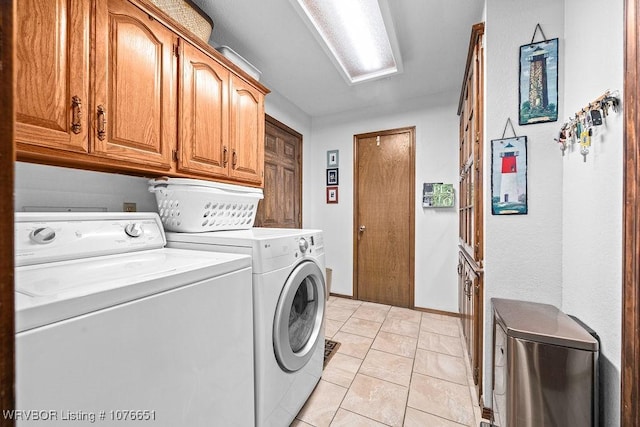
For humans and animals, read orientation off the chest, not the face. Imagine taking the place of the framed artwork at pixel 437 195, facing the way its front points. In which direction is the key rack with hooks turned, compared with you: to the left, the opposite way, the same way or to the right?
to the right

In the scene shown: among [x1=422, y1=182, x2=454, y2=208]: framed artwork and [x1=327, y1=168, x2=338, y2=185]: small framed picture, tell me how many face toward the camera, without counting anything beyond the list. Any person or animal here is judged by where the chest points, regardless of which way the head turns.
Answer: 2

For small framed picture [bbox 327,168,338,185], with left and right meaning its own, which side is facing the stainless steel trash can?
front

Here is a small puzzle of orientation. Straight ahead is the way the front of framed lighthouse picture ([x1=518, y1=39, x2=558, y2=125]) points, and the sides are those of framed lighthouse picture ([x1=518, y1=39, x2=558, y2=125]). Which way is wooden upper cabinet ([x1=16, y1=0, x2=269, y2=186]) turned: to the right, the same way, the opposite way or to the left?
the opposite way

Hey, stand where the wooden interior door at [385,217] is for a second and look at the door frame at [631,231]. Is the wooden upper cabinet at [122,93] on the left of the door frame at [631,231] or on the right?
right

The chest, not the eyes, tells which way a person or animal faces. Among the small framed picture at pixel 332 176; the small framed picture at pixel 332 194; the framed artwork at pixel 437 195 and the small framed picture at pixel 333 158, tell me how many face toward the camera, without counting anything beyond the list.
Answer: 4

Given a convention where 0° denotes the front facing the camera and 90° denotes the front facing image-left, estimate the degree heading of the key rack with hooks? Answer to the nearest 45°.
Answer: approximately 45°

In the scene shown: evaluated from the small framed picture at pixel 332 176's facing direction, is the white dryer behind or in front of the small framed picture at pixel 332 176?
in front

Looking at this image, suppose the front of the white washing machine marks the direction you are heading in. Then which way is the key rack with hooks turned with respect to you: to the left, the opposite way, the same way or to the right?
the opposite way

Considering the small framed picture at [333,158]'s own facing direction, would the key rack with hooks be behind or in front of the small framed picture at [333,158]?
in front

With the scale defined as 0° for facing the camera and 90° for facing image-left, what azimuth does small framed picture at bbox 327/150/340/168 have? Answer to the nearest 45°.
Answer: approximately 0°

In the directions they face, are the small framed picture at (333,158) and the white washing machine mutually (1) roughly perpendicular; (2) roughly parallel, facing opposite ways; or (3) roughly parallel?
roughly perpendicular

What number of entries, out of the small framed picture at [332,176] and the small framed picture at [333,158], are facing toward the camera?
2

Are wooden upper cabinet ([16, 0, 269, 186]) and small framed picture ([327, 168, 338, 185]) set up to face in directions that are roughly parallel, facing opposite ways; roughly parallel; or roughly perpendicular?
roughly perpendicular

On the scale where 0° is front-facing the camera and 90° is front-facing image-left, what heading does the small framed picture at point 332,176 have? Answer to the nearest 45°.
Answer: approximately 0°

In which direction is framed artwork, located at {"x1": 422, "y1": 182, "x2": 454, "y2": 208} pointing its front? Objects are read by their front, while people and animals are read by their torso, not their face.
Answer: toward the camera

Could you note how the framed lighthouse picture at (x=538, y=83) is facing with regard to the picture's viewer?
facing the viewer and to the left of the viewer
